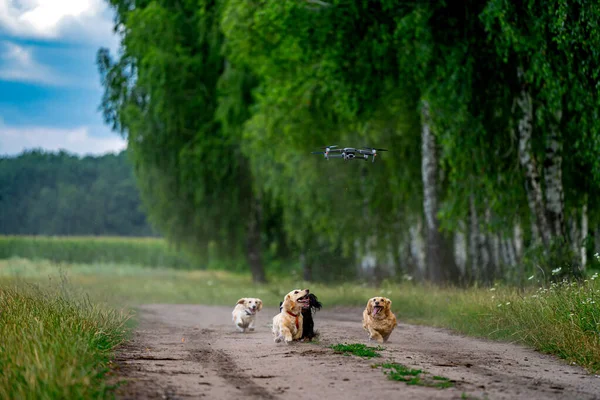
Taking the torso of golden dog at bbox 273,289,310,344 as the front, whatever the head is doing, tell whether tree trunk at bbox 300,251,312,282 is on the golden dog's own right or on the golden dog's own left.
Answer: on the golden dog's own left

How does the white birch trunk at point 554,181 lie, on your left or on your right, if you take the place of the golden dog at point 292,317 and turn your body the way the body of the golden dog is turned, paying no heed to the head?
on your left

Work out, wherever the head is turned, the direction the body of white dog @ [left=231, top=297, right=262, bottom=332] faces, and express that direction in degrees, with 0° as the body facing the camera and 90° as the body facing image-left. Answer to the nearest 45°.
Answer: approximately 315°

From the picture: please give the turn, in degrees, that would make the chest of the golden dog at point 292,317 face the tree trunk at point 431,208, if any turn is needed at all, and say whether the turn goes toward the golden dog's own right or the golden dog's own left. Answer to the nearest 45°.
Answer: approximately 135° to the golden dog's own left

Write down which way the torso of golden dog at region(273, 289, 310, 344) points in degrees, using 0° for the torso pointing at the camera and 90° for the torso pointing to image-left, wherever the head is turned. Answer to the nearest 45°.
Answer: approximately 315°
